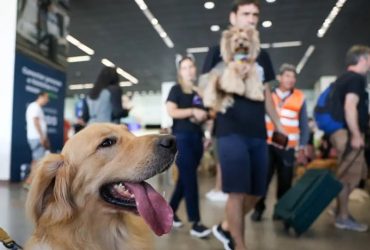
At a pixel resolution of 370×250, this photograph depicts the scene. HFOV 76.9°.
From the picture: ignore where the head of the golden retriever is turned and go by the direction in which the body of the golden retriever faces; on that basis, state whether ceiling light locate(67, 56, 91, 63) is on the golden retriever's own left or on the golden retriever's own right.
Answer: on the golden retriever's own left

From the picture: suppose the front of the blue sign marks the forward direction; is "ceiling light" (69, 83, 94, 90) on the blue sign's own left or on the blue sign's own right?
on the blue sign's own left

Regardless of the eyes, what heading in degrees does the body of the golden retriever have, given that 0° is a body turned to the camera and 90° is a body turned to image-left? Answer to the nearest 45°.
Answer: approximately 270°

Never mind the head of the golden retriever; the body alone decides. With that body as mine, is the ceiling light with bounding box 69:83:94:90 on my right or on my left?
on my left

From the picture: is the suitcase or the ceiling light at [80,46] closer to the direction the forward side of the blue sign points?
the suitcase

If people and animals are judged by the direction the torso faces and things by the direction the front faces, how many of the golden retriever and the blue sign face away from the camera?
0

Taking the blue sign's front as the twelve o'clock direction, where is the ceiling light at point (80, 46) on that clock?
The ceiling light is roughly at 8 o'clock from the blue sign.
